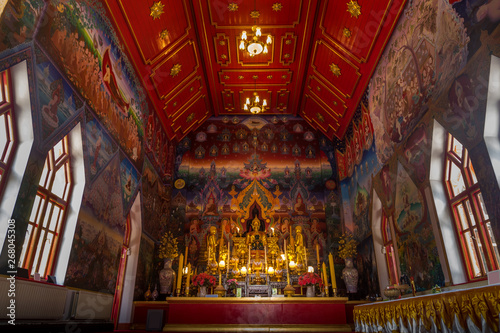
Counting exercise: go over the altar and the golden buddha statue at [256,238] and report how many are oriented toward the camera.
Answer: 2

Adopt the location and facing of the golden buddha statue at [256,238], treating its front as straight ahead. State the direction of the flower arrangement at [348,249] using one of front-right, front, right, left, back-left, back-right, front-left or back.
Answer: left

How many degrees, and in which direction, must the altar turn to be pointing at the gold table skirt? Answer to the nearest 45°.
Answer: approximately 45° to its left

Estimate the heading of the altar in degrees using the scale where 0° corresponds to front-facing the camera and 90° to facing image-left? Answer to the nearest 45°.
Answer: approximately 0°

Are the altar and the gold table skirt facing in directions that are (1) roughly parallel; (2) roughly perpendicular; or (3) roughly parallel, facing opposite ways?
roughly perpendicular

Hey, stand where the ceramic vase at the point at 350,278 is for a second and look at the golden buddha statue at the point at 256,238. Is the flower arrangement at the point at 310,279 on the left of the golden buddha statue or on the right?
left

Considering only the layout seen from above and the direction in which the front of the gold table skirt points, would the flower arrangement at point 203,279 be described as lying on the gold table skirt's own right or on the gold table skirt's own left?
on the gold table skirt's own right

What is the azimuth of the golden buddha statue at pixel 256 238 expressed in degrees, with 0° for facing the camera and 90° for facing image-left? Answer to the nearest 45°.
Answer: approximately 0°

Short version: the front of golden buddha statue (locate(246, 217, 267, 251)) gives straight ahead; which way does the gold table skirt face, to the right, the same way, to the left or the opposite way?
to the right

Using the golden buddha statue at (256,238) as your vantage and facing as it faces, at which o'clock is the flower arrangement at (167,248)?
The flower arrangement is roughly at 3 o'clock from the golden buddha statue.
